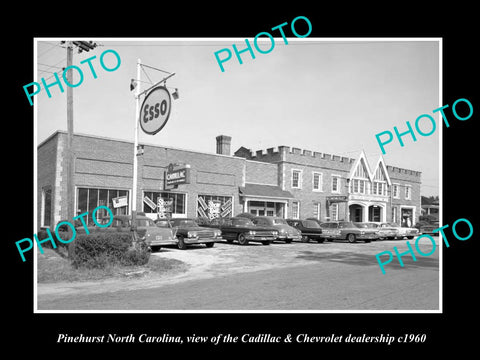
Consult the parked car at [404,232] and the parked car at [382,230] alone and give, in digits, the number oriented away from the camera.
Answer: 0
